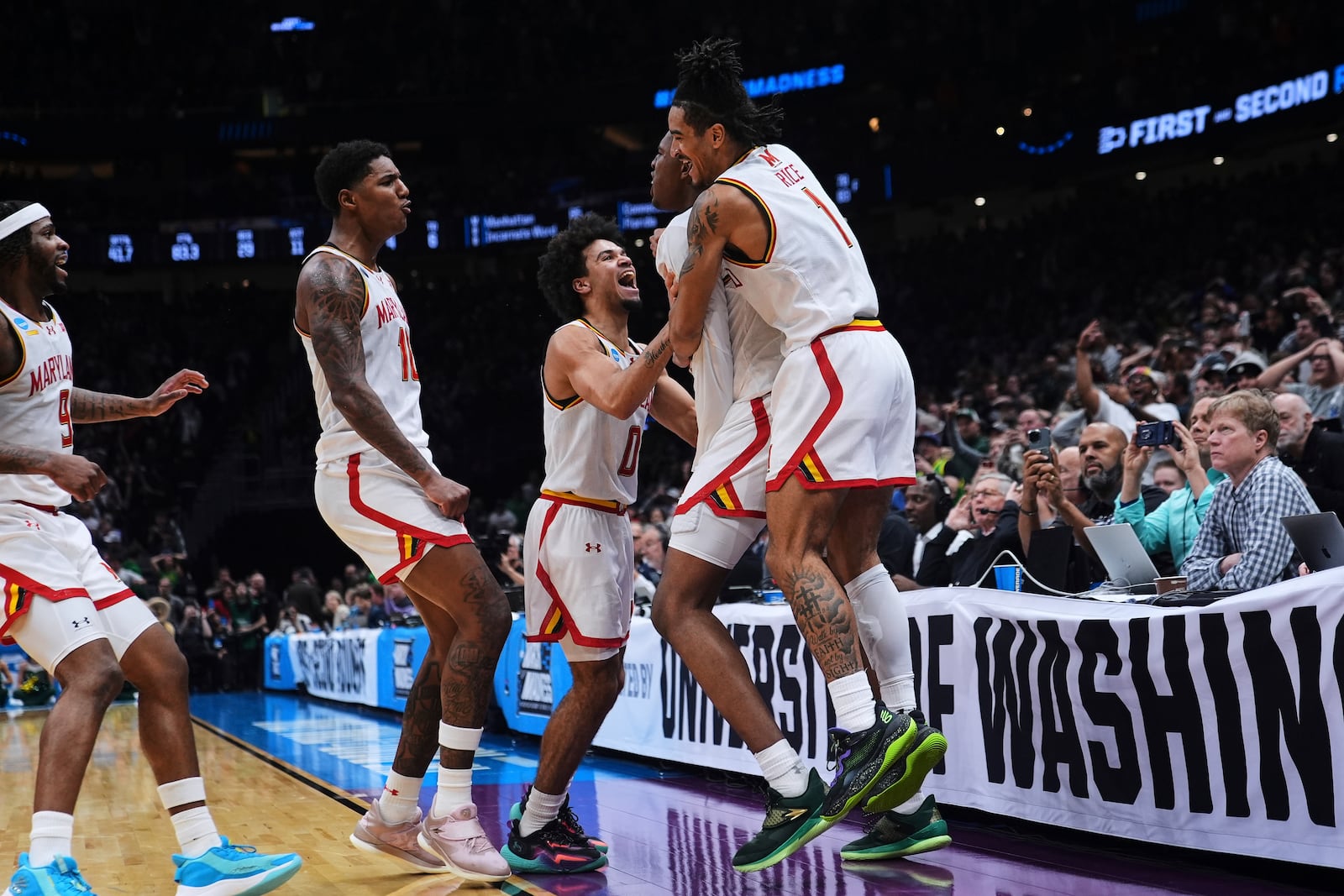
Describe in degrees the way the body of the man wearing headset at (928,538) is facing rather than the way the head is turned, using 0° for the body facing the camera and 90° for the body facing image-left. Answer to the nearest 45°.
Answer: approximately 45°

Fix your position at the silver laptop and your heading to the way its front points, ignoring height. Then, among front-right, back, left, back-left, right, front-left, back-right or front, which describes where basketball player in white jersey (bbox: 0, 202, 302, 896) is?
back

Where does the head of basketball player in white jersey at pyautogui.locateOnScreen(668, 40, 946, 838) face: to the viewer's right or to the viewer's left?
to the viewer's left

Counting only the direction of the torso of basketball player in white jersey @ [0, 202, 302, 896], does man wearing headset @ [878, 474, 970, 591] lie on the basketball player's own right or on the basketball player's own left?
on the basketball player's own left

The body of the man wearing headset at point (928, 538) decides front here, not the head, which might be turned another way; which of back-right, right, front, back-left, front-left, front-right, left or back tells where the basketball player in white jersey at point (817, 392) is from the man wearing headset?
front-left

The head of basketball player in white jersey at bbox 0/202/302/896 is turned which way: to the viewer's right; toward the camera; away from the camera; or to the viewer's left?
to the viewer's right

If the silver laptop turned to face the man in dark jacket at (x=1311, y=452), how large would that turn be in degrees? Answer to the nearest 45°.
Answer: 0° — it already faces them

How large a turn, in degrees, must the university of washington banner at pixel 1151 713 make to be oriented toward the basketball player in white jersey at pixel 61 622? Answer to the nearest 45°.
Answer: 0° — it already faces them

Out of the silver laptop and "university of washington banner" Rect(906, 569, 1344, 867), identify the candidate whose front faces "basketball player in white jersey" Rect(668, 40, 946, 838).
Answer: the university of washington banner

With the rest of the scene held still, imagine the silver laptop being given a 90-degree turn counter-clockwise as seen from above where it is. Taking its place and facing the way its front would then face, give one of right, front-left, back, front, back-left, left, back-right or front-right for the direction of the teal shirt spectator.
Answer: front-right

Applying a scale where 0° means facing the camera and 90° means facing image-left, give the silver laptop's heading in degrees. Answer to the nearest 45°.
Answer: approximately 225°

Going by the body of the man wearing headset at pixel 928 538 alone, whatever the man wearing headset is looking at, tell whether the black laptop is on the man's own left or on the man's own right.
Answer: on the man's own left
